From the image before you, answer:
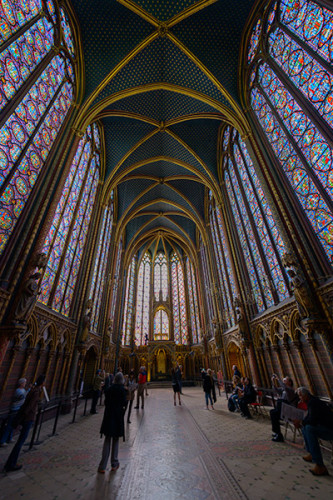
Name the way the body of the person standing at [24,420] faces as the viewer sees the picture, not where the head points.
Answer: to the viewer's right

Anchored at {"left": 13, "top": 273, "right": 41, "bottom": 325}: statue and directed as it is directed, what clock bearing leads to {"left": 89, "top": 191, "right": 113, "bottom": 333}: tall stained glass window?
The tall stained glass window is roughly at 10 o'clock from the statue.

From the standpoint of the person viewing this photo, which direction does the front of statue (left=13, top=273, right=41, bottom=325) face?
facing to the right of the viewer

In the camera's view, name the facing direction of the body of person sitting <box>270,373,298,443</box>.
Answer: to the viewer's left

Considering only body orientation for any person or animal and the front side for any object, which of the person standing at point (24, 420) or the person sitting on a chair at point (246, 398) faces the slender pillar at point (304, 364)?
the person standing at point (24, 420)

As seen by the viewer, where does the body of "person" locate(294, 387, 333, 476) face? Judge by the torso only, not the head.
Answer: to the viewer's left

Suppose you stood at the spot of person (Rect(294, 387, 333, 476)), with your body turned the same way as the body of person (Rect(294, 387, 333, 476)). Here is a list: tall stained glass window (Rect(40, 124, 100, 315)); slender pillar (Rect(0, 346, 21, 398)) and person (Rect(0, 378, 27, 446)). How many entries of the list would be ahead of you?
3

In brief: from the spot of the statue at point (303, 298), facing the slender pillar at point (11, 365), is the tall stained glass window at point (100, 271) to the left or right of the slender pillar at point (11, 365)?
right

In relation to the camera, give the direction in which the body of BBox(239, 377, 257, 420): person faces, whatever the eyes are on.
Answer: to the viewer's left

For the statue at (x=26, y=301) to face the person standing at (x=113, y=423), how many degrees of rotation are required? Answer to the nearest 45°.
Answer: approximately 45° to its right
